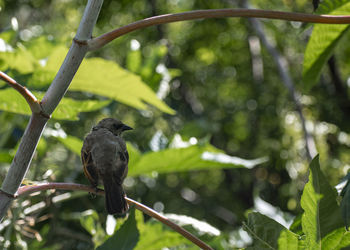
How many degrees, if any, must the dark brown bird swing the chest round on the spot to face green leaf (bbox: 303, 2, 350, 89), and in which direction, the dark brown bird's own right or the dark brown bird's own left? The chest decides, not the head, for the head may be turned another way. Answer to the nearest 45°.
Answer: approximately 90° to the dark brown bird's own right

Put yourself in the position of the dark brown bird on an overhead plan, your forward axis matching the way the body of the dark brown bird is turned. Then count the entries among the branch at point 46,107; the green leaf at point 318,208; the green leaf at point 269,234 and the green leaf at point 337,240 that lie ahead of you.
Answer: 0

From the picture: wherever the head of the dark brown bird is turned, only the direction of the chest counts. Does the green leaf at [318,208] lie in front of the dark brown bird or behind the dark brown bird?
behind

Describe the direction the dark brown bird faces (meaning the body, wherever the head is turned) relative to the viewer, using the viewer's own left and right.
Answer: facing away from the viewer

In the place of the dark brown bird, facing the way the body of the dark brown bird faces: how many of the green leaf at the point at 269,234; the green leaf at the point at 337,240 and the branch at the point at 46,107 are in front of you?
0

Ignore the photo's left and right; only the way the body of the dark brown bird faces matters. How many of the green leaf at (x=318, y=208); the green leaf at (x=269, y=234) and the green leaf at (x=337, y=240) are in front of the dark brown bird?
0

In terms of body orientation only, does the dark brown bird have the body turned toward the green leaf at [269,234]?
no

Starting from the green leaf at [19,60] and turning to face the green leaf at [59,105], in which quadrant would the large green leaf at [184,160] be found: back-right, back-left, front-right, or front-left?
front-left

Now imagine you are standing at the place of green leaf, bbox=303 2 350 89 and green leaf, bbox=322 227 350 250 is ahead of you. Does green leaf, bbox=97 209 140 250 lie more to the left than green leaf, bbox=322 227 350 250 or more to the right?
right

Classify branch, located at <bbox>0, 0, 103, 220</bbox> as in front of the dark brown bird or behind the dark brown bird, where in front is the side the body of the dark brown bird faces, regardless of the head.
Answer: behind

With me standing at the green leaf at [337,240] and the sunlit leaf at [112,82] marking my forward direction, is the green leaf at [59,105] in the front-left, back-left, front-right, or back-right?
front-left

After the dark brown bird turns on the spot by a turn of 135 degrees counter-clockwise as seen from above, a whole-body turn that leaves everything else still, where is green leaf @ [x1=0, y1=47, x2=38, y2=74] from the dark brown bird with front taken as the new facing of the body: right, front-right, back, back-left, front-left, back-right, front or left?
right

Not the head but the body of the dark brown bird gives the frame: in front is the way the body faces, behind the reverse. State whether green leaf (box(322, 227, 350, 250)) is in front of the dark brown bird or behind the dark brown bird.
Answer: behind
